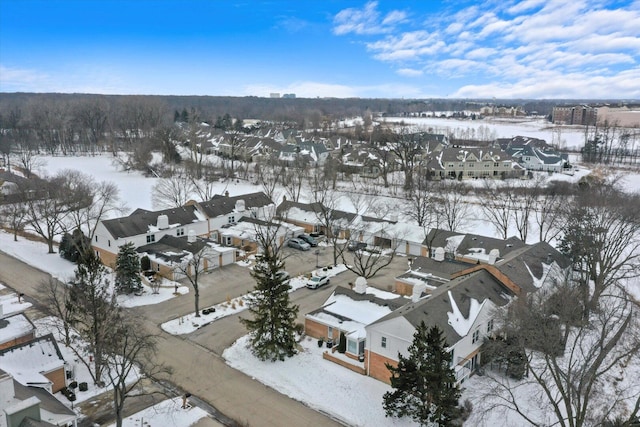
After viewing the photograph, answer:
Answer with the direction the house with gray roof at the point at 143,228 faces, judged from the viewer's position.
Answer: facing the viewer and to the right of the viewer

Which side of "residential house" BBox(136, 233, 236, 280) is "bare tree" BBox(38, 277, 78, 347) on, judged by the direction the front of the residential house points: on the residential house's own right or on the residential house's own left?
on the residential house's own right

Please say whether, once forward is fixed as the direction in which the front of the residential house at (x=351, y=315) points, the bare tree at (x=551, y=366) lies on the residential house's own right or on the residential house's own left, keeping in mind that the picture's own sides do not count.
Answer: on the residential house's own left

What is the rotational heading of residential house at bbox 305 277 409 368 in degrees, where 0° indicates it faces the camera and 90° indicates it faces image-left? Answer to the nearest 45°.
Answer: approximately 45°

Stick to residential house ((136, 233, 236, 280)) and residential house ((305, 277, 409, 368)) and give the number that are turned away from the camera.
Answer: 0

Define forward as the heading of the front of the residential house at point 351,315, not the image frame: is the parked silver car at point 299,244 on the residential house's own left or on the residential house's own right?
on the residential house's own right

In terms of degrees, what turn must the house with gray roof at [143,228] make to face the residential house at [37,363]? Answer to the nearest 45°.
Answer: approximately 45° to its right

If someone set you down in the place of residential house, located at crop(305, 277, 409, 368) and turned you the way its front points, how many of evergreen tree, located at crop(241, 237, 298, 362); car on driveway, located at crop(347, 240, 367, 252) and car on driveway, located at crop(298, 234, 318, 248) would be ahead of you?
1

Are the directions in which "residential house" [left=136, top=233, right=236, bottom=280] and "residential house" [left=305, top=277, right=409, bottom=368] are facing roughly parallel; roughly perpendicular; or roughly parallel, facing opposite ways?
roughly perpendicular

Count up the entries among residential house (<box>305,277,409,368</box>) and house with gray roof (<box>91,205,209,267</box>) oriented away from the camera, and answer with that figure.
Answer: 0

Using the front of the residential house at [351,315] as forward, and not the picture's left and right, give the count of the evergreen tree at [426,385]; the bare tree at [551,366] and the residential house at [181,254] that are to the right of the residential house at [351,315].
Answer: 1

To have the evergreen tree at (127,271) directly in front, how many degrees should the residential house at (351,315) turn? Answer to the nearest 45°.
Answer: approximately 45° to its right

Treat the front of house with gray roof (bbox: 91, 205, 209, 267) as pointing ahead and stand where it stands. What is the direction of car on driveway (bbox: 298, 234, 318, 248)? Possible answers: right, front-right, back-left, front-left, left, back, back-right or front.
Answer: front-left
